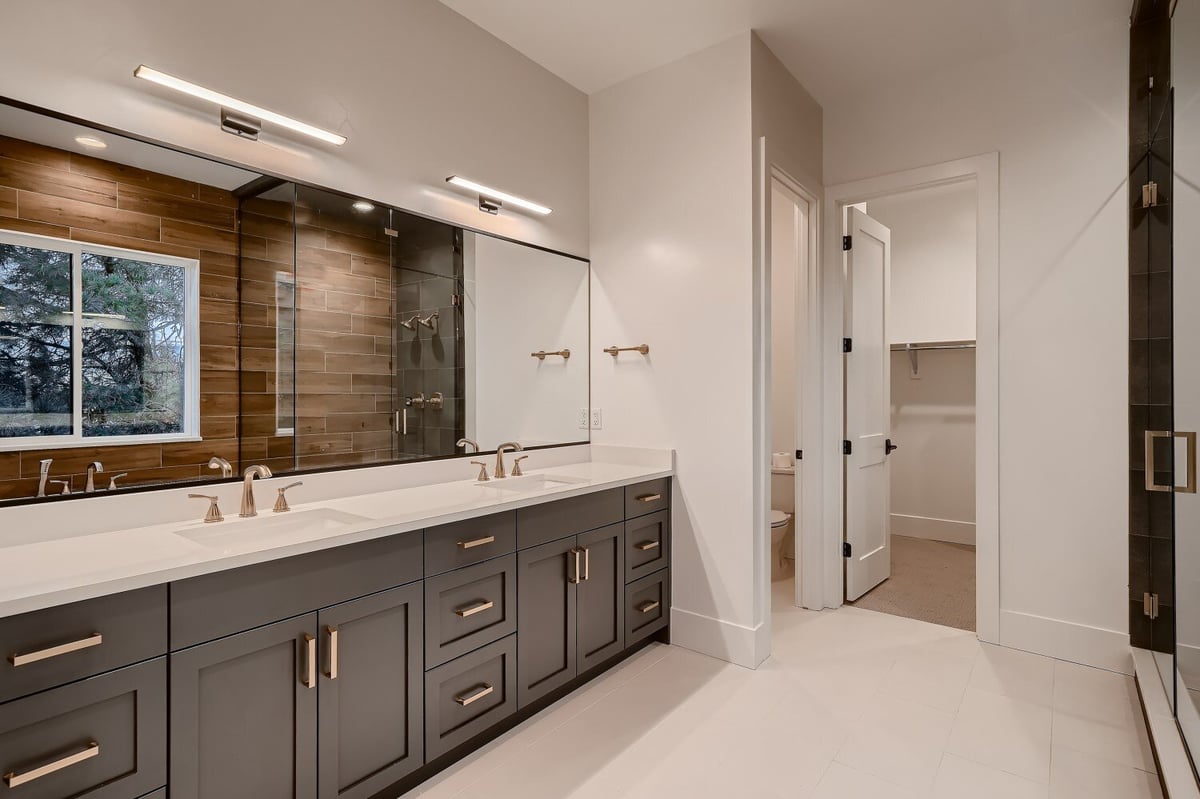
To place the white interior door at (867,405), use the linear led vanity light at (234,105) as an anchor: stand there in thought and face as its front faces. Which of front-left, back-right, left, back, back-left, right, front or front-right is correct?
front-left

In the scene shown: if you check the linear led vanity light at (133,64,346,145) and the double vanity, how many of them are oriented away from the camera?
0

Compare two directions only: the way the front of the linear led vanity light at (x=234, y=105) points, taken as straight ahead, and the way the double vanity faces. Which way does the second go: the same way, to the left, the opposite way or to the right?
the same way

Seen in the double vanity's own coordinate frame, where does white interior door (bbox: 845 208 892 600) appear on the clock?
The white interior door is roughly at 10 o'clock from the double vanity.

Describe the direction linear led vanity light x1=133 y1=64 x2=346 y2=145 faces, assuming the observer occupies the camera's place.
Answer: facing the viewer and to the right of the viewer

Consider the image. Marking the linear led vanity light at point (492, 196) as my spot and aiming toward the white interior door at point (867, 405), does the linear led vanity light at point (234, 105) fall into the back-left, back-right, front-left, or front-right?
back-right
